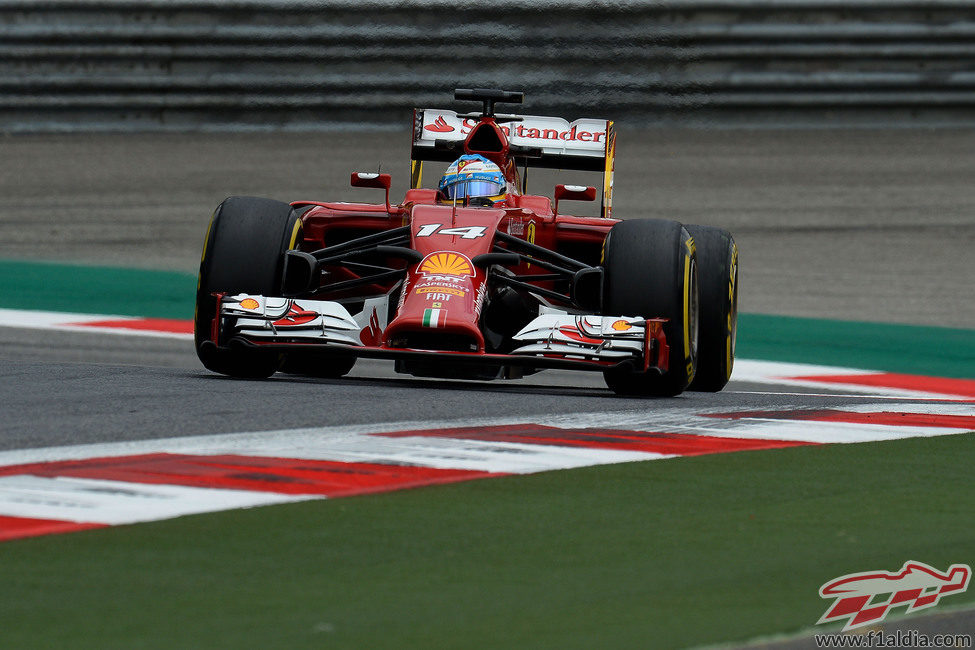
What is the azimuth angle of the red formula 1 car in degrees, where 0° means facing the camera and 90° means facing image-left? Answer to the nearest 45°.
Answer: approximately 0°

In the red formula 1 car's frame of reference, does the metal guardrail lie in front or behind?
behind
